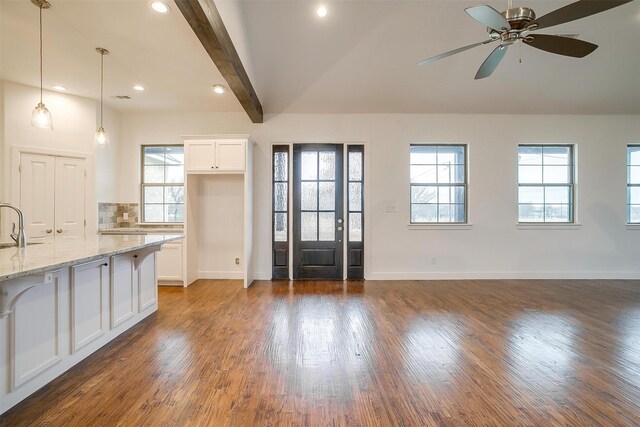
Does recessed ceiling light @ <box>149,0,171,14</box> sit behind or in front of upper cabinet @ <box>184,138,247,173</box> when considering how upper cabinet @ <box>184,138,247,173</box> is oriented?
in front

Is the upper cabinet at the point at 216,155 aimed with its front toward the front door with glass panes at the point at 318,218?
no

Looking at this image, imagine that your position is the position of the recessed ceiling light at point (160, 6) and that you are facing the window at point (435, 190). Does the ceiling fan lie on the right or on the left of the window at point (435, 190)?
right

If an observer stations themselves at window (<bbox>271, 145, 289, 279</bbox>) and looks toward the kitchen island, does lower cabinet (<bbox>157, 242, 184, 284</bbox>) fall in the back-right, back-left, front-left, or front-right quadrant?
front-right

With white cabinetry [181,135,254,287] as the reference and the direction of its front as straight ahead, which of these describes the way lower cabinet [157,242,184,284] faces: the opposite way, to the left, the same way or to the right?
the same way

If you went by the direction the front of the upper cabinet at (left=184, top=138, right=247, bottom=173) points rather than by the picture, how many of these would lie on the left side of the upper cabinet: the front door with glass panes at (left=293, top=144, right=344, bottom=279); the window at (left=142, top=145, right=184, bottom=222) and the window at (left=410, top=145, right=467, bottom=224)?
2

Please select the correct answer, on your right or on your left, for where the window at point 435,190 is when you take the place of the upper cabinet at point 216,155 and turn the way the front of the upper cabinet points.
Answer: on your left

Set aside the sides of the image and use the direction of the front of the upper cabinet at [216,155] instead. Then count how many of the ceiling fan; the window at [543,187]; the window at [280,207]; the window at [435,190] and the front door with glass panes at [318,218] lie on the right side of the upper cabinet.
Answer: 0

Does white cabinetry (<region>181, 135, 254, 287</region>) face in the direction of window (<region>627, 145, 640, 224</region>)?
no

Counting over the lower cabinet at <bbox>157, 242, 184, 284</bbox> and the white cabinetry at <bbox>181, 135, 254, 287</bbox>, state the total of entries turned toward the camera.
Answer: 2

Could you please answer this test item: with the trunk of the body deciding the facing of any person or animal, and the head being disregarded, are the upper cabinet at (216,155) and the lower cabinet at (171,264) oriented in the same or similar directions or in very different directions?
same or similar directions

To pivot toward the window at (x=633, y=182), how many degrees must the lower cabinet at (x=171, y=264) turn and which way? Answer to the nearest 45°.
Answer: approximately 45° to its left

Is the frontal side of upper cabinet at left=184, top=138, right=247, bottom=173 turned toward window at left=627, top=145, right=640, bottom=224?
no

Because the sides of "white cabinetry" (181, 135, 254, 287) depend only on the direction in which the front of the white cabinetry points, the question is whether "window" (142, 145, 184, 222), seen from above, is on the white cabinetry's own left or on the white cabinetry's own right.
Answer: on the white cabinetry's own right

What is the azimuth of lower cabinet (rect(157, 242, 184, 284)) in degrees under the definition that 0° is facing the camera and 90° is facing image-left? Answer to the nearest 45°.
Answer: approximately 0°

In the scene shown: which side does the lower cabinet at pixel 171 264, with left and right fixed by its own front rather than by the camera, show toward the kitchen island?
front

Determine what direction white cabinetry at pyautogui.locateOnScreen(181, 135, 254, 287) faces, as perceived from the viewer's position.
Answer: facing the viewer

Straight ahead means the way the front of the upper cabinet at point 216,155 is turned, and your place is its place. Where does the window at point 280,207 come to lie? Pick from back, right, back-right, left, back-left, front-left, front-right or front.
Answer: left
